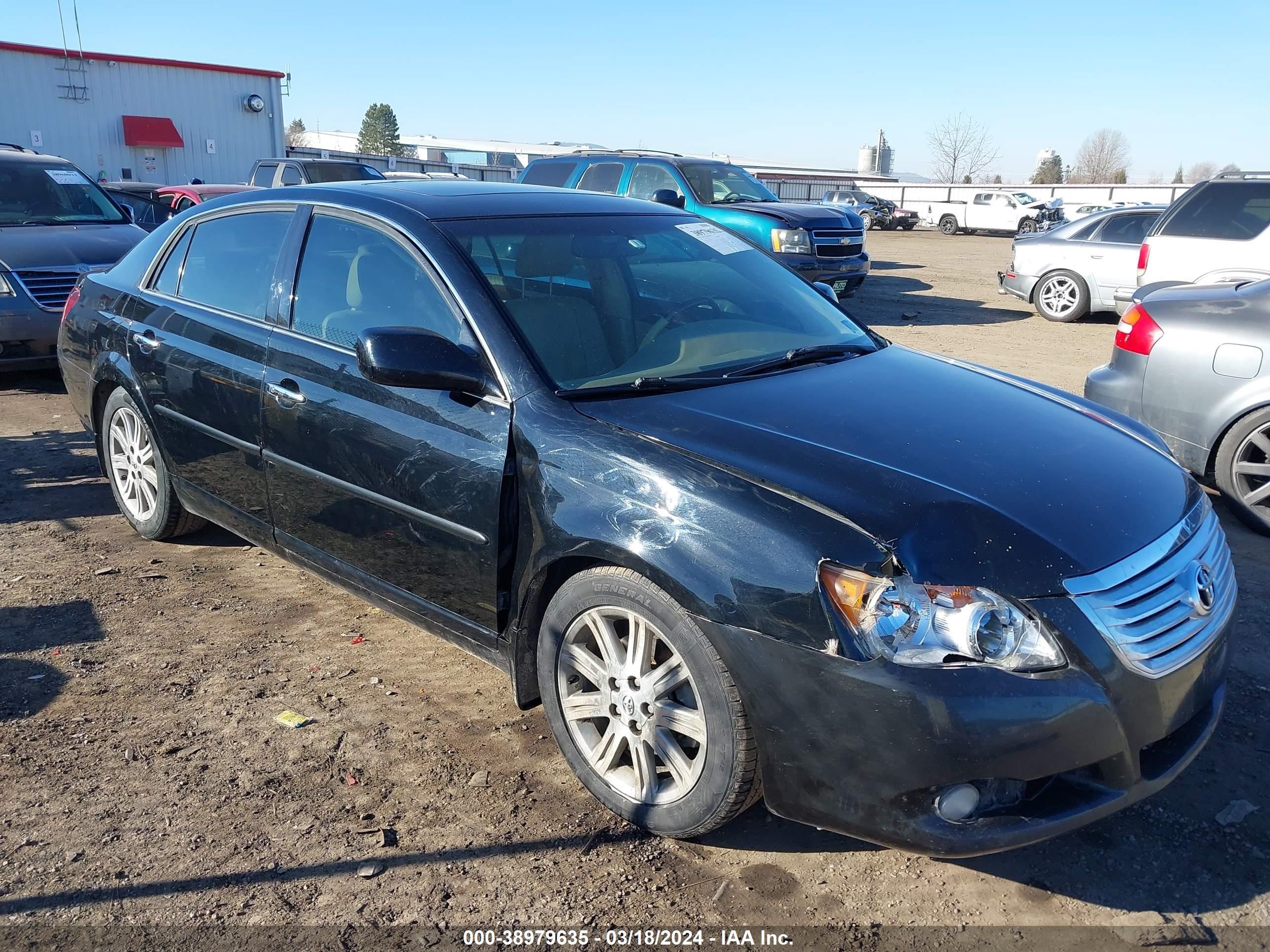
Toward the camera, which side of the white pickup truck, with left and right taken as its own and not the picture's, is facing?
right

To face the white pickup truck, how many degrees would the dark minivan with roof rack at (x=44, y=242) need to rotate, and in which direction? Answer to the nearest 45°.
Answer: approximately 90° to its left

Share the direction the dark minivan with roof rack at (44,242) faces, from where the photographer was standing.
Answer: facing the viewer and to the right of the viewer

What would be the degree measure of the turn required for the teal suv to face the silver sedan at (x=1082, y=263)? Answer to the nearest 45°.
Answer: approximately 45° to its left

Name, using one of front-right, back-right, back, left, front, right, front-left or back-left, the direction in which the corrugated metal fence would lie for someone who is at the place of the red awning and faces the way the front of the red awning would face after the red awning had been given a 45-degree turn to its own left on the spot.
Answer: front

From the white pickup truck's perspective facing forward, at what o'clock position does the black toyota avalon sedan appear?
The black toyota avalon sedan is roughly at 3 o'clock from the white pickup truck.

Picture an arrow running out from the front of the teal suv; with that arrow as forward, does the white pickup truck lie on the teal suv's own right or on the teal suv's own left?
on the teal suv's own left

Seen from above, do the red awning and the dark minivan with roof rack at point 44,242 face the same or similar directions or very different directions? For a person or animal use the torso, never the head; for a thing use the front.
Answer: same or similar directions

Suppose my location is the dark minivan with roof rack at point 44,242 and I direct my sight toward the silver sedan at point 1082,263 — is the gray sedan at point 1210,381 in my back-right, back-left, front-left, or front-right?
front-right

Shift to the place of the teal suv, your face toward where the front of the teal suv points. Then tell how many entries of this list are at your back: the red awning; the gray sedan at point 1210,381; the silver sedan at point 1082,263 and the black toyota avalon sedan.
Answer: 1

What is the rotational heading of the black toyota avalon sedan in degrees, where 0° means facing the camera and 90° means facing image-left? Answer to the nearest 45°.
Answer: approximately 315°

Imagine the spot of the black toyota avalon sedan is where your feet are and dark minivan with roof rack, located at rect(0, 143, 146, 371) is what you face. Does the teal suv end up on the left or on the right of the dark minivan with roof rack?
right
